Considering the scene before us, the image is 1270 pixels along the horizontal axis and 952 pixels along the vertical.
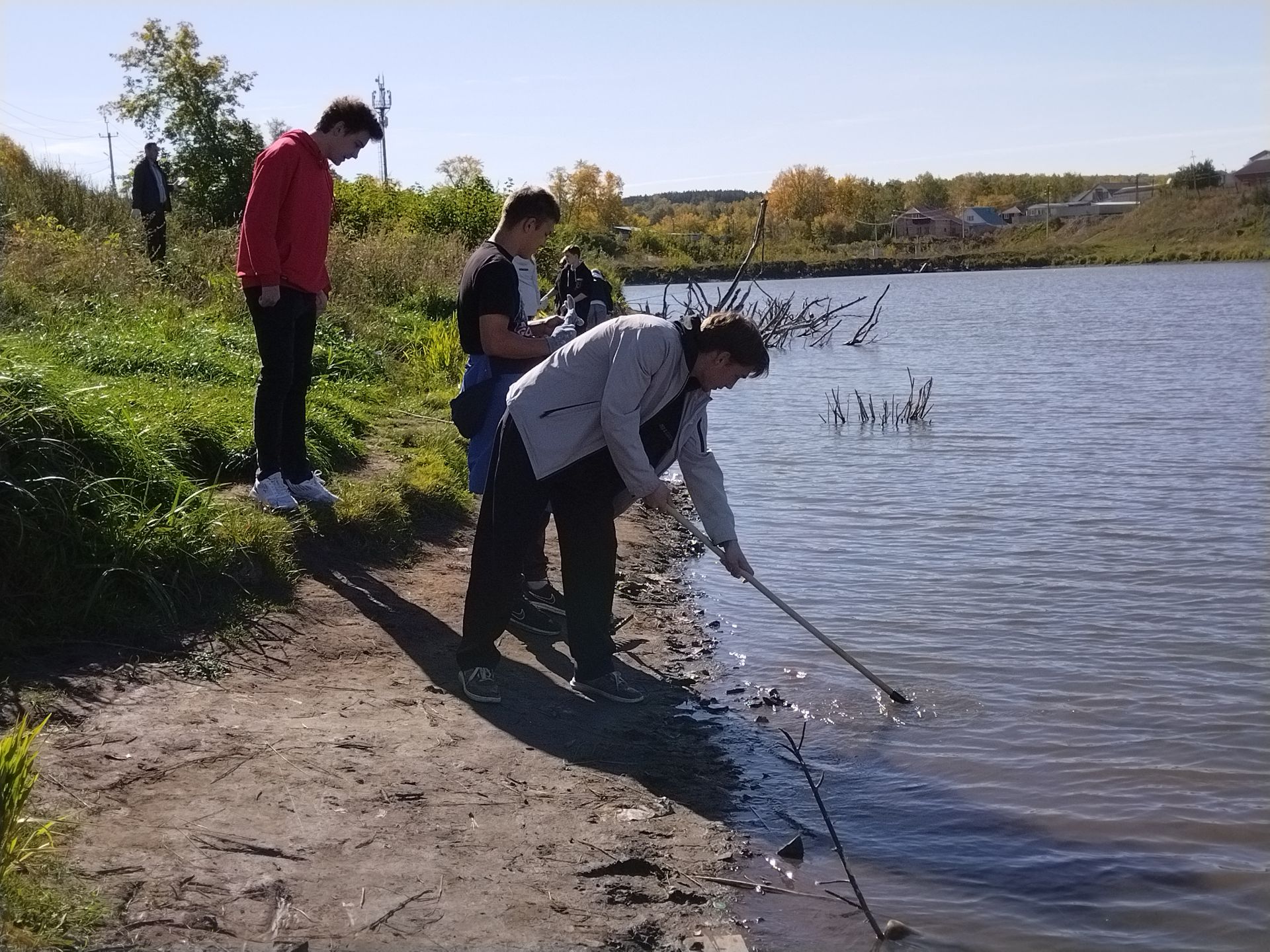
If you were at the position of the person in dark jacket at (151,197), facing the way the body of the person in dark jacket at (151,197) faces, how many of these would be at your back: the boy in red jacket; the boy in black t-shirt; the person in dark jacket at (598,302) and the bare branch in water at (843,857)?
0

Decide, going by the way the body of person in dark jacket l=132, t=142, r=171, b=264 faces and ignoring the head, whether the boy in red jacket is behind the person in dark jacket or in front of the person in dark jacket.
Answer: in front

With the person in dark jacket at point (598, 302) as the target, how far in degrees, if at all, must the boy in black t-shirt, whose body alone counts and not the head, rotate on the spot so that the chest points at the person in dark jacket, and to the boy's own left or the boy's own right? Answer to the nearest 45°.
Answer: approximately 90° to the boy's own left

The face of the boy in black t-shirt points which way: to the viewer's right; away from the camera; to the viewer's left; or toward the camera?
to the viewer's right

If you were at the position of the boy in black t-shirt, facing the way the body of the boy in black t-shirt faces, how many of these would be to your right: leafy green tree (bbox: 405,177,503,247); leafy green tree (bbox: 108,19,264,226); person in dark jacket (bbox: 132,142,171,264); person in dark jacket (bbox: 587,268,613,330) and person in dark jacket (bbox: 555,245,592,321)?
0

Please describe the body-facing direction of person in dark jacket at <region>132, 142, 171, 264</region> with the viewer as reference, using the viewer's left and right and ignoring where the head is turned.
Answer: facing the viewer and to the right of the viewer

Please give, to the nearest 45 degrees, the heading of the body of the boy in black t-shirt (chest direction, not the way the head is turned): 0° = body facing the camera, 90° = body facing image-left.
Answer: approximately 270°

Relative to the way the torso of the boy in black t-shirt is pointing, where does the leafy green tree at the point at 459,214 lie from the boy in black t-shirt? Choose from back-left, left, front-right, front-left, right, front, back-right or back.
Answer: left

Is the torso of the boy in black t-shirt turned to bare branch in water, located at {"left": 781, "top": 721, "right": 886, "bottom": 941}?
no

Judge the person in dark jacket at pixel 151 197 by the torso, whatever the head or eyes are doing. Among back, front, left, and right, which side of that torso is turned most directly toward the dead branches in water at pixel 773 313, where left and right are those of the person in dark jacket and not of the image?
left

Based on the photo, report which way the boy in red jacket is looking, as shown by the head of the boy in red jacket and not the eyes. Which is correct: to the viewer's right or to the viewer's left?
to the viewer's right

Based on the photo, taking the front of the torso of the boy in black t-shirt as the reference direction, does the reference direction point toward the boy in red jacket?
no

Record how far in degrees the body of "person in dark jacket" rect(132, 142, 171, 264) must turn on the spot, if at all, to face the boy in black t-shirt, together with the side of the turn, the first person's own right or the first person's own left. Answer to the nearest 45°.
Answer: approximately 45° to the first person's own right

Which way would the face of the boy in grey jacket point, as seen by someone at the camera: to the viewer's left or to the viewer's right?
to the viewer's right

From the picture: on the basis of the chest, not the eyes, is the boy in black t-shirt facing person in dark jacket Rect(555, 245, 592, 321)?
no

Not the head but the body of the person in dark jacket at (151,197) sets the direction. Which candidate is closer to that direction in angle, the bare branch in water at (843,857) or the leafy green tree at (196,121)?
the bare branch in water

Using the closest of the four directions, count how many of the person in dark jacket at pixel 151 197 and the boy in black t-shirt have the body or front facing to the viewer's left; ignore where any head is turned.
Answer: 0

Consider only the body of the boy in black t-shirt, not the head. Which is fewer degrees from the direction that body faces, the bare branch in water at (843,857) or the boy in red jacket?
the bare branch in water
